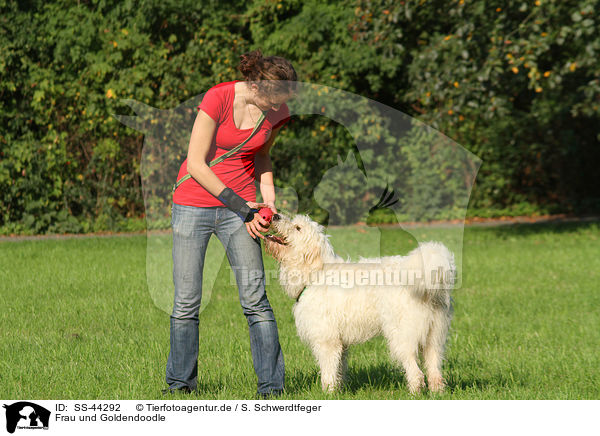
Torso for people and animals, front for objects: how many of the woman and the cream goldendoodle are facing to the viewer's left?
1

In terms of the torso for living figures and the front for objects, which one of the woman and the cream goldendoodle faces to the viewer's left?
the cream goldendoodle

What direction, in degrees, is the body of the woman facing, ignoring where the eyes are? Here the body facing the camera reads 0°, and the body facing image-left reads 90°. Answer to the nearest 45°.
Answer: approximately 315°

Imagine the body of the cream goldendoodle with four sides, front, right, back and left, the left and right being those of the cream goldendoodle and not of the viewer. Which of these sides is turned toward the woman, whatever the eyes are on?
front

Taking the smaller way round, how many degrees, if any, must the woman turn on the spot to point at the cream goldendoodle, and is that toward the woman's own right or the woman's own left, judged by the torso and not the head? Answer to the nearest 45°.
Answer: approximately 45° to the woman's own left

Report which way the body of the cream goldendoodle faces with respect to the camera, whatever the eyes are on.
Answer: to the viewer's left
